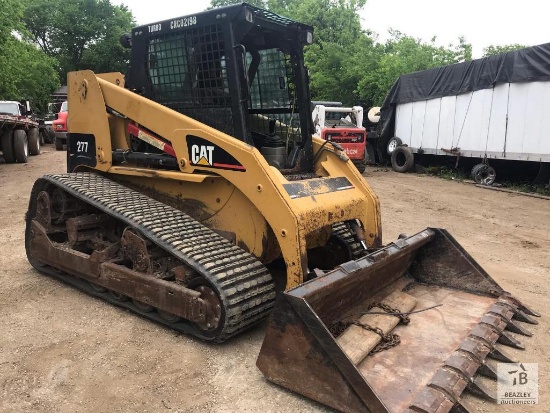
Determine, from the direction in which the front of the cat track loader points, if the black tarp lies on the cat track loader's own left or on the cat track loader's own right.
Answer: on the cat track loader's own left

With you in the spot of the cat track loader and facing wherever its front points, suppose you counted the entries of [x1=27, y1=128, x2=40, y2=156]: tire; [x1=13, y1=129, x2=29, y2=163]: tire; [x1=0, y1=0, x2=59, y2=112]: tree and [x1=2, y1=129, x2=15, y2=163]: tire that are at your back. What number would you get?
4

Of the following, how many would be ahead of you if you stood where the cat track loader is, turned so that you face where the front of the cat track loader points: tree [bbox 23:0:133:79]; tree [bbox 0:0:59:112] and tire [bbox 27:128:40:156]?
0

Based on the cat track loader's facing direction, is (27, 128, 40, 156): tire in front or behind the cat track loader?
behind

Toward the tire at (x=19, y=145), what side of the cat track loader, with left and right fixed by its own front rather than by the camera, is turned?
back

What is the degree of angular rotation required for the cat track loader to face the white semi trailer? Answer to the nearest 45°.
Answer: approximately 90° to its left

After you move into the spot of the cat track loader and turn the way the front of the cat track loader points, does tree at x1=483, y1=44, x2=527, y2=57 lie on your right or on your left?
on your left

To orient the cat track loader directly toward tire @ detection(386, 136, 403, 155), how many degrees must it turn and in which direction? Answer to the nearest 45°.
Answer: approximately 135° to its left

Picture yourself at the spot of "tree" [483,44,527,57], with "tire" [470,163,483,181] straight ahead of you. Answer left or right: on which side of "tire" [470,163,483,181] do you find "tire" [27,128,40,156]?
right

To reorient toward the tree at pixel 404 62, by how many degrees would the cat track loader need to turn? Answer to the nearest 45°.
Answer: approximately 135° to its left
